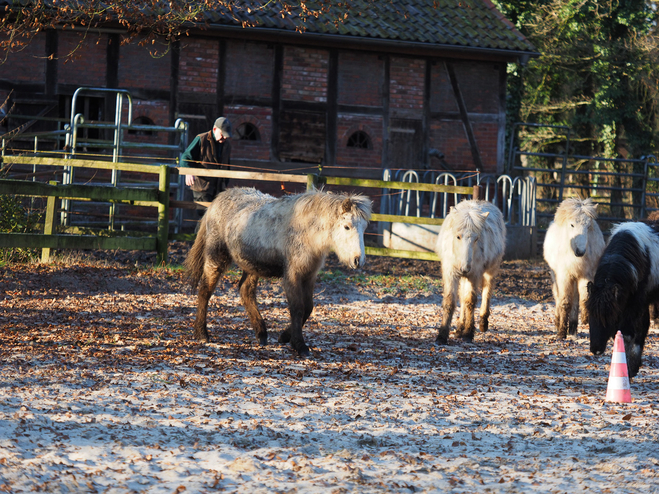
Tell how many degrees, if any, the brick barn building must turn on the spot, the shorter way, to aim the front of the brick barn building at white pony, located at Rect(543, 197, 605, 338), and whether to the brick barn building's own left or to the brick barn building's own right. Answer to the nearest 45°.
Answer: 0° — it already faces it

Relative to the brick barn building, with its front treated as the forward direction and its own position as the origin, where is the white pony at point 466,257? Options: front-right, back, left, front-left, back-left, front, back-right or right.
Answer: front

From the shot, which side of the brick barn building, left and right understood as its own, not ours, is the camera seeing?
front

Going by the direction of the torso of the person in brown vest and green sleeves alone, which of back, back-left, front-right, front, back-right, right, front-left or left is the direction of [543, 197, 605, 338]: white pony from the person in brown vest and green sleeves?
front

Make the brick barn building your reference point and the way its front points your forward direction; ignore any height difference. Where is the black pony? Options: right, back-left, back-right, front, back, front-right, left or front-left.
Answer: front

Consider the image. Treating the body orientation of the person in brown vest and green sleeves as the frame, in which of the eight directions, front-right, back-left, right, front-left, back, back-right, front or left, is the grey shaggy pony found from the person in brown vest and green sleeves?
front-right

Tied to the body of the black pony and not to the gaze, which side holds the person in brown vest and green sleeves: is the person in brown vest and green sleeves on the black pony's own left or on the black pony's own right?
on the black pony's own right

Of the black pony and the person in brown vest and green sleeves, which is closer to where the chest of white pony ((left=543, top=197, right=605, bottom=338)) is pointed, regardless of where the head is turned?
the black pony

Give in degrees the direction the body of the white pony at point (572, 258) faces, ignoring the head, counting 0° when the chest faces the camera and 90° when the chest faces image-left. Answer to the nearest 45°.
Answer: approximately 0°

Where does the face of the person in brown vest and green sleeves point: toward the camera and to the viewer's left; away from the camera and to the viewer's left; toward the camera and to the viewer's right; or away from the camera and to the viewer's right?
toward the camera and to the viewer's right

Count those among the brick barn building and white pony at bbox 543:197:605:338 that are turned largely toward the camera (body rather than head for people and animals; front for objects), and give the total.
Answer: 2
